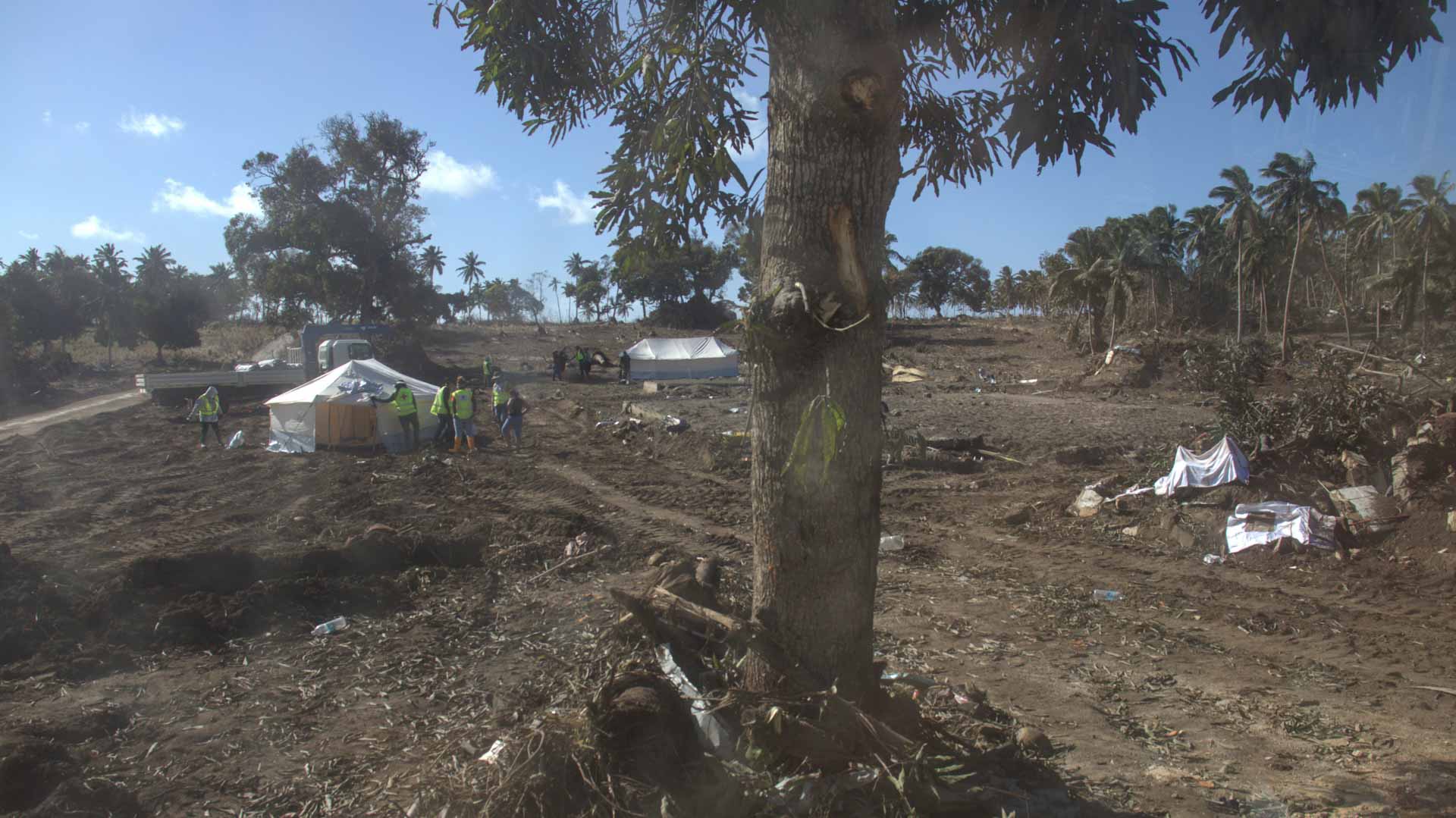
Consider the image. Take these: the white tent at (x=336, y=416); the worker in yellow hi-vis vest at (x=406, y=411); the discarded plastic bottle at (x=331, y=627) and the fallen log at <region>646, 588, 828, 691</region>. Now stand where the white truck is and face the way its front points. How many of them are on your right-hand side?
4

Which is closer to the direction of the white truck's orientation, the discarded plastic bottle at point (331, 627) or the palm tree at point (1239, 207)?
the palm tree

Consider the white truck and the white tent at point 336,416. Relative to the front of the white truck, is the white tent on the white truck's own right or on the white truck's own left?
on the white truck's own right

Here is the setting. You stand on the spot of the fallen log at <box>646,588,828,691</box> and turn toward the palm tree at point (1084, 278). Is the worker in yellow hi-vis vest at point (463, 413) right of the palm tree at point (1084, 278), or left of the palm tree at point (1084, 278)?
left

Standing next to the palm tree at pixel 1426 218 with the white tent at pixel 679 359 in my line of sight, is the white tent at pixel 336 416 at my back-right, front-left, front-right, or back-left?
front-left

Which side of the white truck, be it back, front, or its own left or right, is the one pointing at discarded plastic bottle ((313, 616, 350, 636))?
right

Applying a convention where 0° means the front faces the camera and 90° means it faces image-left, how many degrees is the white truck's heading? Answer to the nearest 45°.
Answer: approximately 270°

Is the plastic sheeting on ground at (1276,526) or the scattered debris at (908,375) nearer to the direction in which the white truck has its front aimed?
the scattered debris

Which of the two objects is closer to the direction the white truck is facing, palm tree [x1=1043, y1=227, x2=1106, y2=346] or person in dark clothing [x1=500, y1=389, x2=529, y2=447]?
the palm tree

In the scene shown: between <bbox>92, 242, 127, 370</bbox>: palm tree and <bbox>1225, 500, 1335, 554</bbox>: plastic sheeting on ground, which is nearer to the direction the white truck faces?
the plastic sheeting on ground

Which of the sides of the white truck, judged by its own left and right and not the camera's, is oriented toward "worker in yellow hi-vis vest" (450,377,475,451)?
right

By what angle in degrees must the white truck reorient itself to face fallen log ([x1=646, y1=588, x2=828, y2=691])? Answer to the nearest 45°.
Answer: approximately 90° to its right

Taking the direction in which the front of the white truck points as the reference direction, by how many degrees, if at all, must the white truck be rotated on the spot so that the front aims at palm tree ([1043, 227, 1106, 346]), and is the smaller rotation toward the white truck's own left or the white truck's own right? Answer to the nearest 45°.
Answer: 0° — it already faces it

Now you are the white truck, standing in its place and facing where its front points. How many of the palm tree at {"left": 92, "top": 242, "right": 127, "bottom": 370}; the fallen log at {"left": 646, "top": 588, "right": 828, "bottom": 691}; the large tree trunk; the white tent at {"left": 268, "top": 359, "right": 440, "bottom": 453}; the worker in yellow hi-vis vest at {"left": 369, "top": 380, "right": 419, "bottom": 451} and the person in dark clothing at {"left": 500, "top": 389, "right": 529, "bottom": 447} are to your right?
5

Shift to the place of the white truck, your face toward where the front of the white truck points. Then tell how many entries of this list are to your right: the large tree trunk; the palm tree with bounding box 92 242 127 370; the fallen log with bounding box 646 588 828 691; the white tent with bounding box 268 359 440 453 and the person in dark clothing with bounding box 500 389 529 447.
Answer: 4

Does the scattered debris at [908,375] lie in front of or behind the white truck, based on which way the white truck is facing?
in front

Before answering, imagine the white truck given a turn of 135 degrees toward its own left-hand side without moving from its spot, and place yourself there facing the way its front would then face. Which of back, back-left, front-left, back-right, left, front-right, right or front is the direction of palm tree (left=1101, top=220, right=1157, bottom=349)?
back-right
